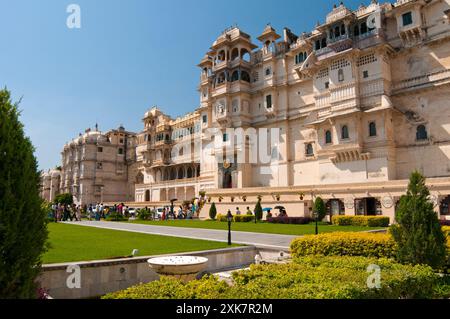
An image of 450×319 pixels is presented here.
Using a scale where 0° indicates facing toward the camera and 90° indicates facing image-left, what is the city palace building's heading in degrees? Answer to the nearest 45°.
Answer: approximately 45°

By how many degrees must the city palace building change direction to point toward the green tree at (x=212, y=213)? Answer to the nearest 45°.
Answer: approximately 45° to its right

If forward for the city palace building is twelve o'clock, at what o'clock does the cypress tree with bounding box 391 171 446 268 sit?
The cypress tree is roughly at 11 o'clock from the city palace building.

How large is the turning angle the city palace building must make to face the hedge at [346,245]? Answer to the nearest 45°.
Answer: approximately 45° to its left

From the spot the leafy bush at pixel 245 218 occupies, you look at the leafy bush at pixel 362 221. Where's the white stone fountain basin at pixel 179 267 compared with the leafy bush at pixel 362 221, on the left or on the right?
right

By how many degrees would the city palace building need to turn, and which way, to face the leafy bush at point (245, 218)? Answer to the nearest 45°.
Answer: approximately 45° to its right
